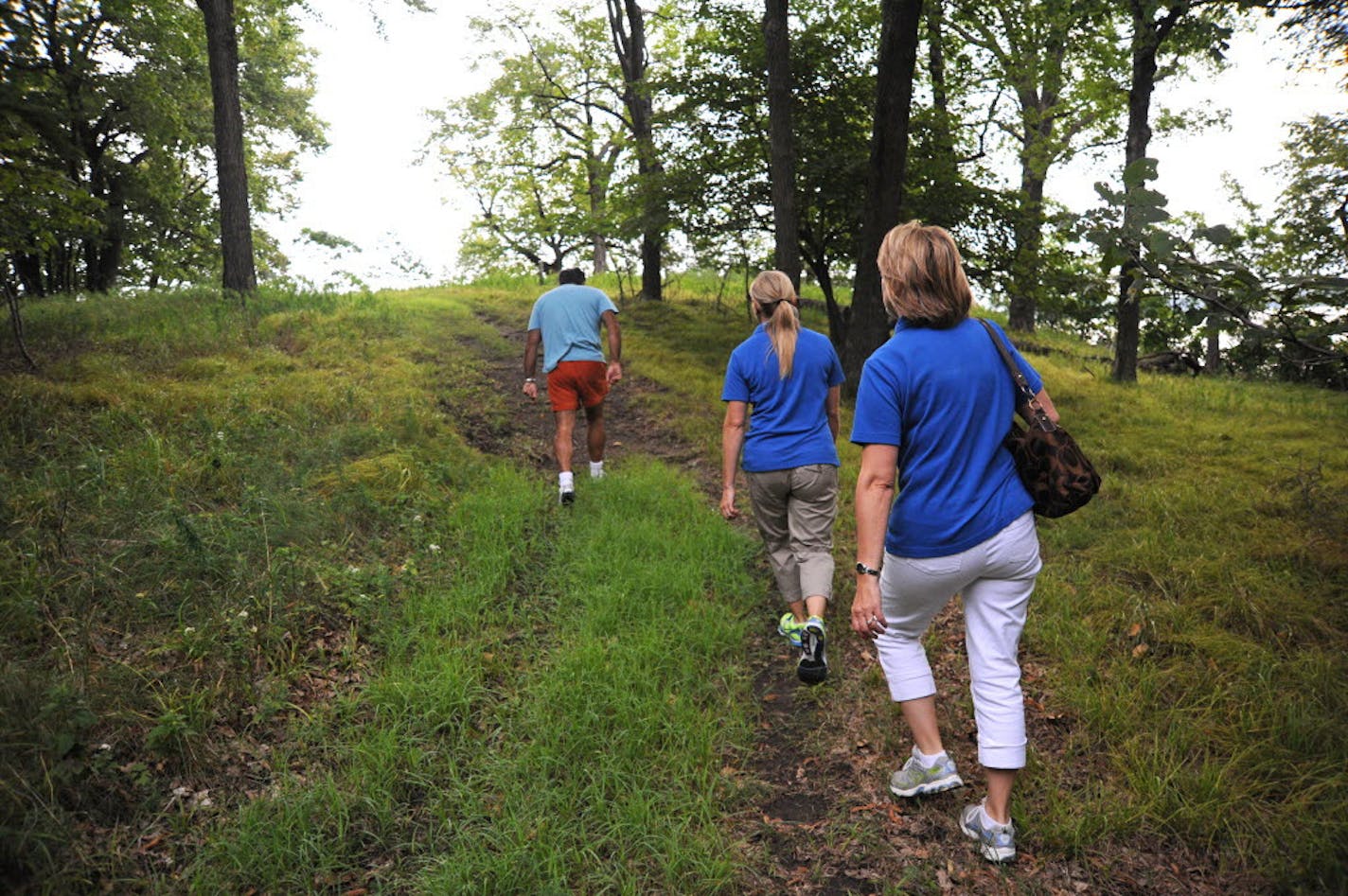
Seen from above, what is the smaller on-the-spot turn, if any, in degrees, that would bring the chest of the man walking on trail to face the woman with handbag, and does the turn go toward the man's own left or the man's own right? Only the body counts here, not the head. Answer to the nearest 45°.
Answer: approximately 180°

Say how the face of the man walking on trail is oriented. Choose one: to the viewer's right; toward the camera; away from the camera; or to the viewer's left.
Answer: away from the camera

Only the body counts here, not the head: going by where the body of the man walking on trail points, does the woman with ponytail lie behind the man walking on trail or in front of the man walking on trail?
behind

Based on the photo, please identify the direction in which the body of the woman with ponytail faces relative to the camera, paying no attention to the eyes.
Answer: away from the camera

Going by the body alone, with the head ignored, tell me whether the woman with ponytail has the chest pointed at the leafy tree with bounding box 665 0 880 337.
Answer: yes

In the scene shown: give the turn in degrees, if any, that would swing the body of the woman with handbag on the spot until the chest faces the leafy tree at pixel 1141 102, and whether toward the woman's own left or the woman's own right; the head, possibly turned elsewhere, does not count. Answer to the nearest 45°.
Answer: approximately 45° to the woman's own right

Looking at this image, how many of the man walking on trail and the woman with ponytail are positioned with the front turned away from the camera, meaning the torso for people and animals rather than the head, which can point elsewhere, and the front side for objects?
2

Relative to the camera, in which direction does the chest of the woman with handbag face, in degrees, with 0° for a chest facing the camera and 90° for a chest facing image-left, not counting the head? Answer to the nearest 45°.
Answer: approximately 135°

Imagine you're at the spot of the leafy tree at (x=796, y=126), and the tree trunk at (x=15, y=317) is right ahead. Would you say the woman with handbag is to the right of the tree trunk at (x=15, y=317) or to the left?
left

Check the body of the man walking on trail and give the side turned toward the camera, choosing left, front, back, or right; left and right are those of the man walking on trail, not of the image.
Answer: back

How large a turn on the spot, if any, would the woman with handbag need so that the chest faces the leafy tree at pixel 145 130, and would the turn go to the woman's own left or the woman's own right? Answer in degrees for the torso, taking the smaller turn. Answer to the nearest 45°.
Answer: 0° — they already face it

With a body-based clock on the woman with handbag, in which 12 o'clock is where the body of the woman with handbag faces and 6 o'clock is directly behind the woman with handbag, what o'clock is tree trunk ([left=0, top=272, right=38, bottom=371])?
The tree trunk is roughly at 11 o'clock from the woman with handbag.
